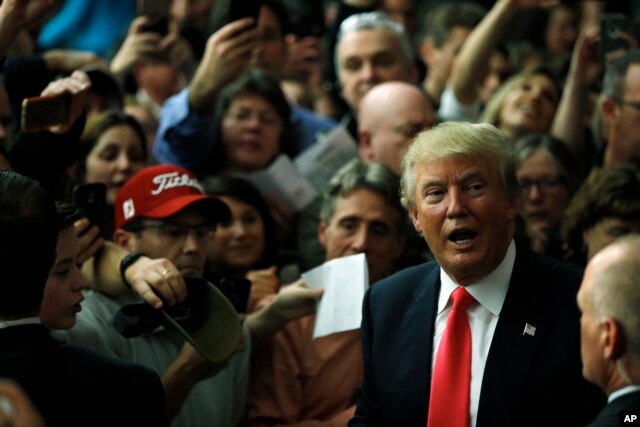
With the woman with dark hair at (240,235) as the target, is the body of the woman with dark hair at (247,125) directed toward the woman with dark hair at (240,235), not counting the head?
yes

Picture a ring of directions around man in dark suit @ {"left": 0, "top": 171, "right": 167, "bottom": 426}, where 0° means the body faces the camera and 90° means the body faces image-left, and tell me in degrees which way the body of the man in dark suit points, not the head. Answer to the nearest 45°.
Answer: approximately 180°

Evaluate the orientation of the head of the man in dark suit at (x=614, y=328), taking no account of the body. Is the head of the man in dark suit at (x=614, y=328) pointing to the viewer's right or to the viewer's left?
to the viewer's left

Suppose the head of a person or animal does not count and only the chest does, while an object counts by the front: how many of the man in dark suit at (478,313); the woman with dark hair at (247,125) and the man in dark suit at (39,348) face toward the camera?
2

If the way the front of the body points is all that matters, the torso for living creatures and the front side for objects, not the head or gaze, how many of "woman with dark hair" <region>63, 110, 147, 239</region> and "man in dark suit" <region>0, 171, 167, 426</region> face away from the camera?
1

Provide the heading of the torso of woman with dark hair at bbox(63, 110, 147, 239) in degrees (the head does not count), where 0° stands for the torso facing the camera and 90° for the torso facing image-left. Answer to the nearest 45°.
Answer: approximately 315°

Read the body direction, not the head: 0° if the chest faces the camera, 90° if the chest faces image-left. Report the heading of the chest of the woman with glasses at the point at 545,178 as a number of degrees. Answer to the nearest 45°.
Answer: approximately 45°
